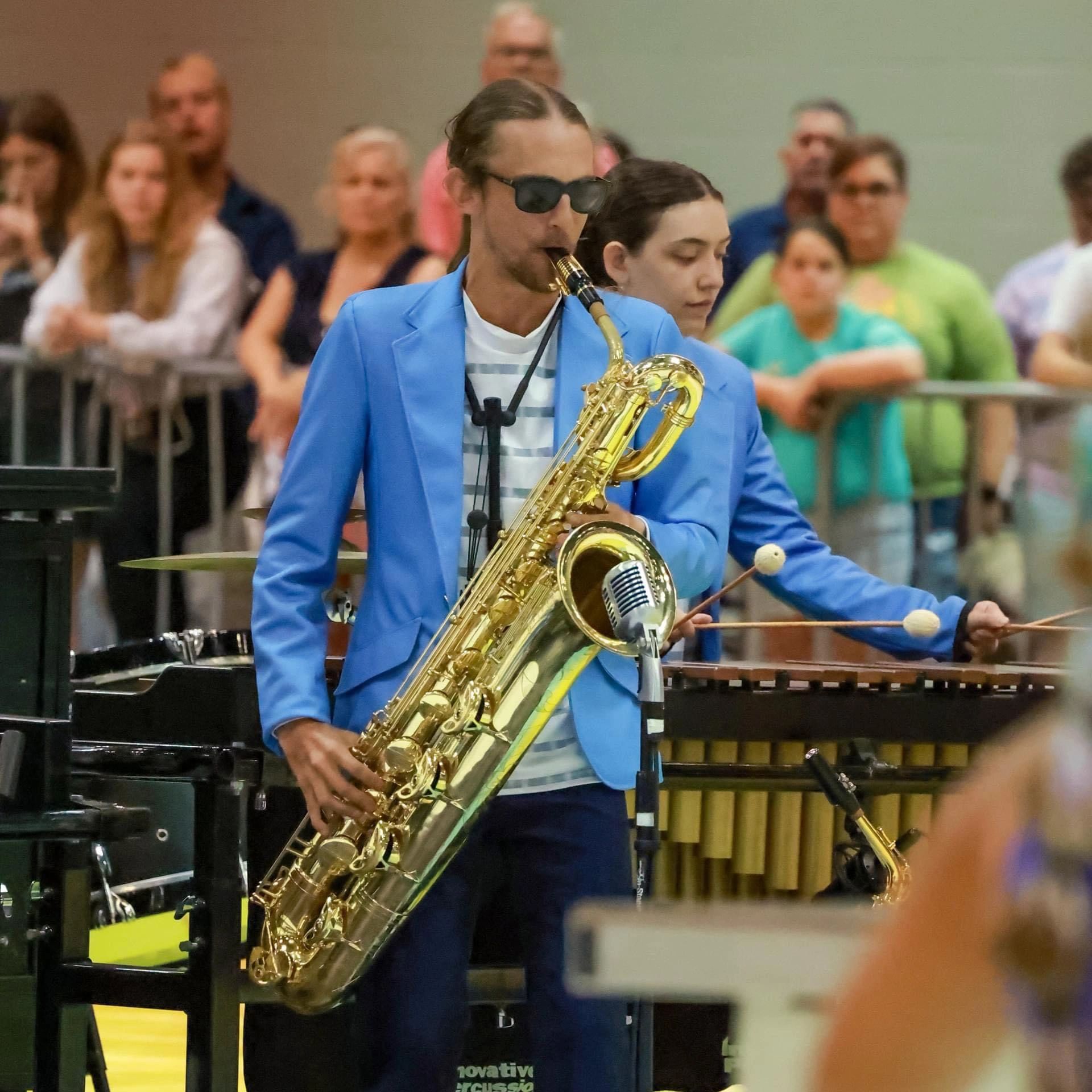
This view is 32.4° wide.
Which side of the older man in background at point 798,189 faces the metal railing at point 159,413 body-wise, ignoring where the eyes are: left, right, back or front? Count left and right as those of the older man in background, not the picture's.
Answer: right

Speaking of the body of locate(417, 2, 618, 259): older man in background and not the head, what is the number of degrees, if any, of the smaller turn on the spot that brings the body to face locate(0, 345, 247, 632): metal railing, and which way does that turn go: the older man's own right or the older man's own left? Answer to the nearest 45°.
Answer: approximately 90° to the older man's own right

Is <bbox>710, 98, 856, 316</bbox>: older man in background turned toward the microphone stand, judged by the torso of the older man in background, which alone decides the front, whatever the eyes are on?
yes

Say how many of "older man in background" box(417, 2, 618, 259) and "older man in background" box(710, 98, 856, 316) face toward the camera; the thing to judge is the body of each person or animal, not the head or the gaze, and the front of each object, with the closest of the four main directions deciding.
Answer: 2

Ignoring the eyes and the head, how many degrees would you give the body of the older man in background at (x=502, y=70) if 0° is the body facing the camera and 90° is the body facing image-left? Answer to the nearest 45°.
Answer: approximately 0°

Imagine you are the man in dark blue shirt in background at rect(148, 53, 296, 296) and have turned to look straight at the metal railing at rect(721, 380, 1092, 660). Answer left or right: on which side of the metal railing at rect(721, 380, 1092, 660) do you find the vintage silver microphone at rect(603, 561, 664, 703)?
right
